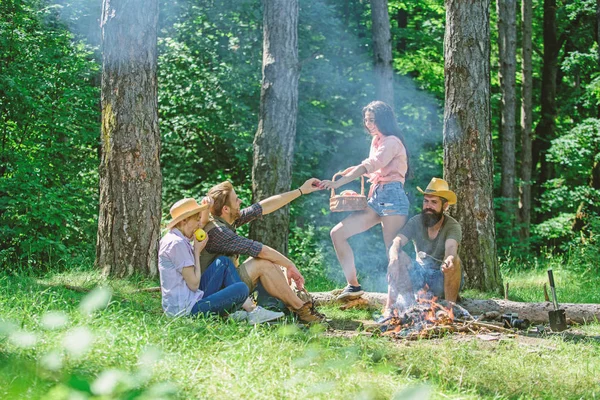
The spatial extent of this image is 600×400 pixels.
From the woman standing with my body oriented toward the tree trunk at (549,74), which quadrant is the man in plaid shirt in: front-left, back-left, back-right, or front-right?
back-left

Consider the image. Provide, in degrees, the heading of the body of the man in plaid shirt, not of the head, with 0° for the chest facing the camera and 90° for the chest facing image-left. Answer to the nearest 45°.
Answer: approximately 270°

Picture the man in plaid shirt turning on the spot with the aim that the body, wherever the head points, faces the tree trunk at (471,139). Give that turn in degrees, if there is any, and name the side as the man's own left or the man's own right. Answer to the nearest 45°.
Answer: approximately 45° to the man's own left

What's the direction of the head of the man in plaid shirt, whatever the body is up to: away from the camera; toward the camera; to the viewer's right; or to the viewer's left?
to the viewer's right

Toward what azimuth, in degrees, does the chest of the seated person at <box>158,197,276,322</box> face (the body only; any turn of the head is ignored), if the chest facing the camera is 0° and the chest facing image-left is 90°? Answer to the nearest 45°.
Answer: approximately 270°

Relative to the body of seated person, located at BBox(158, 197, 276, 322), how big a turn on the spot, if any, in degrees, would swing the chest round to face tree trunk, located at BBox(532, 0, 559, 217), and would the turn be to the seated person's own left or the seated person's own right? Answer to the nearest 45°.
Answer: approximately 45° to the seated person's own left

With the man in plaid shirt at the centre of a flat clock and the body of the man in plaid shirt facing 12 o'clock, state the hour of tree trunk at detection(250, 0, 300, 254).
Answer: The tree trunk is roughly at 9 o'clock from the man in plaid shirt.

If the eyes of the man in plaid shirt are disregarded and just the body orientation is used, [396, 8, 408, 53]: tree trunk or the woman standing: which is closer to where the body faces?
the woman standing

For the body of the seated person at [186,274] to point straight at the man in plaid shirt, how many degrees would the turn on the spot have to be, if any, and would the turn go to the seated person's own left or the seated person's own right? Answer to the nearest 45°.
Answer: approximately 45° to the seated person's own left

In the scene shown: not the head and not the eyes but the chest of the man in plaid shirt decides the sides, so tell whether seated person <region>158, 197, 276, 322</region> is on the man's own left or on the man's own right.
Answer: on the man's own right
